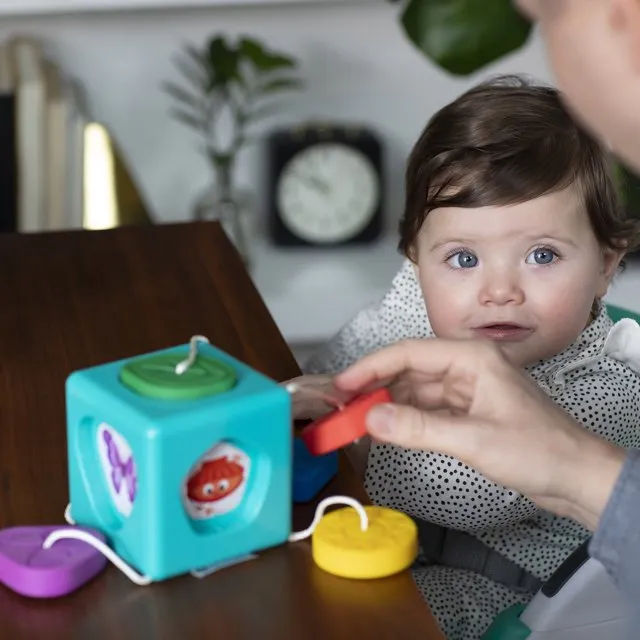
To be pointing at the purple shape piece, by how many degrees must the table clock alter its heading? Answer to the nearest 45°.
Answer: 0° — it already faces it

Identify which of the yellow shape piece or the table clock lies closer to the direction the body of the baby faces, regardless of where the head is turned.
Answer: the yellow shape piece

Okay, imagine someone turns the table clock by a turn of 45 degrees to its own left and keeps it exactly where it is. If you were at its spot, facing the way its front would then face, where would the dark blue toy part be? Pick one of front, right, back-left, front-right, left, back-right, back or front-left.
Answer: front-right

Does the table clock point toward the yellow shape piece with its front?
yes

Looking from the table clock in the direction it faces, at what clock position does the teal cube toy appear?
The teal cube toy is roughly at 12 o'clock from the table clock.

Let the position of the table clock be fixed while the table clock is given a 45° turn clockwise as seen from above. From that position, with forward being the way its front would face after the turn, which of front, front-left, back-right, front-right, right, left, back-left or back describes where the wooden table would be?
front-left

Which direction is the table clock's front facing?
toward the camera

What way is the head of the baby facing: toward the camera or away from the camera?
toward the camera

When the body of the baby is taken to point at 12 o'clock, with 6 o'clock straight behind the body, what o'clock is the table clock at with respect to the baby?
The table clock is roughly at 4 o'clock from the baby.

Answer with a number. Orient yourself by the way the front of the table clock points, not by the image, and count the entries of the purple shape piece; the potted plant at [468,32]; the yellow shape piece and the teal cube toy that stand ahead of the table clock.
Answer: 4

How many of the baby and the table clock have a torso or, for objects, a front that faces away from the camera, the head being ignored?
0

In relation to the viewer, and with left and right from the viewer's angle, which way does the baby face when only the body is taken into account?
facing the viewer and to the left of the viewer
